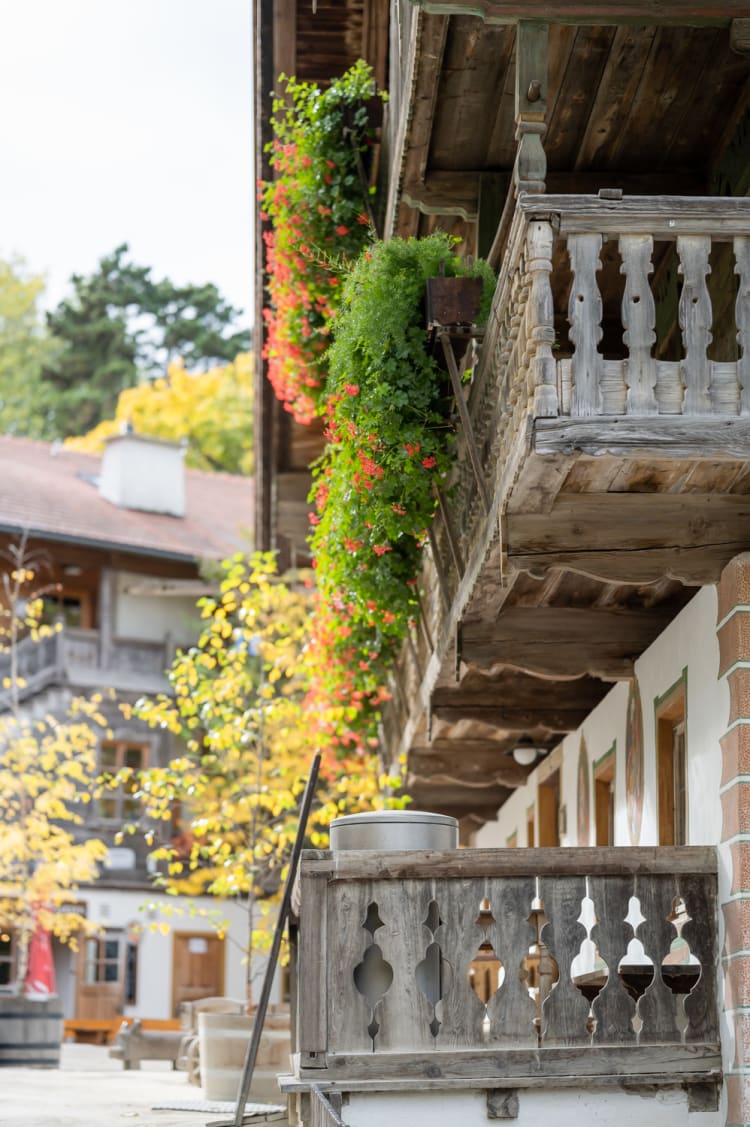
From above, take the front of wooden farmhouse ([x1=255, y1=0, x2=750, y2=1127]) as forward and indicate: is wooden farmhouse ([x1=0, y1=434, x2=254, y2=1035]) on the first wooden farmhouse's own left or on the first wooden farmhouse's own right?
on the first wooden farmhouse's own right

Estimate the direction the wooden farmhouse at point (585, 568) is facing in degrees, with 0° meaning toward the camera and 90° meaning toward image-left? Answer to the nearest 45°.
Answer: approximately 90°

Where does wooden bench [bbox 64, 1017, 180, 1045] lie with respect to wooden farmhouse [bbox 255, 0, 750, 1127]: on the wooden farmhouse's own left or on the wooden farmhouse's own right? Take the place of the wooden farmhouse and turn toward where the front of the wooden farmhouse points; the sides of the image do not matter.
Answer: on the wooden farmhouse's own right
